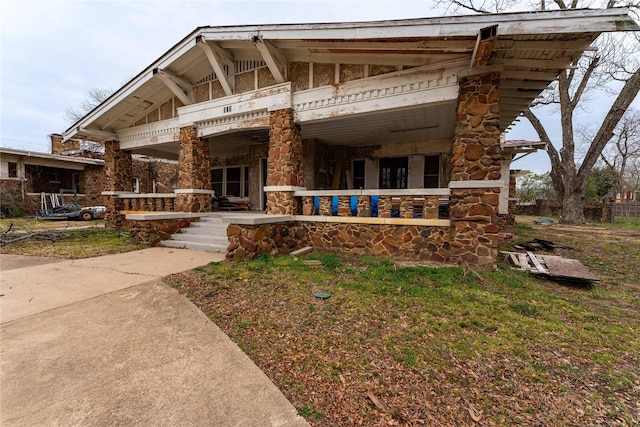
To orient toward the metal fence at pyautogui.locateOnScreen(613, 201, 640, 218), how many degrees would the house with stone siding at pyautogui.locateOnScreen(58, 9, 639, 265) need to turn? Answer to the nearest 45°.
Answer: approximately 180°

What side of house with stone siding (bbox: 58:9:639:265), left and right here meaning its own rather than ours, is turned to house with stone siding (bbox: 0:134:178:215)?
right

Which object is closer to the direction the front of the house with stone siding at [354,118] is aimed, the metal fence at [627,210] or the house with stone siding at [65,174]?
the house with stone siding

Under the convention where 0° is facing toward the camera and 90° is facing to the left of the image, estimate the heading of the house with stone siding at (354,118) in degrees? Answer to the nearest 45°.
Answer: approximately 45°
